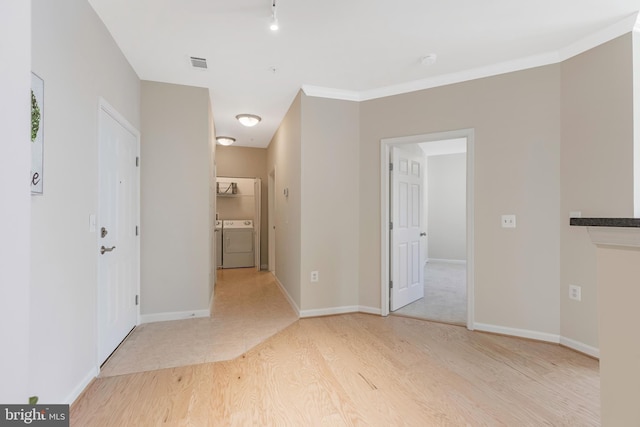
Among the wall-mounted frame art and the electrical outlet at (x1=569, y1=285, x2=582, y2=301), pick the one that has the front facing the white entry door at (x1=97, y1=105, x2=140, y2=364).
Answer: the electrical outlet

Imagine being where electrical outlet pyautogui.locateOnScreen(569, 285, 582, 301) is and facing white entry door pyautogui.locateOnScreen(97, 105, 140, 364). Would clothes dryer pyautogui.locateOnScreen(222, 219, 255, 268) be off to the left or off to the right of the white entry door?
right

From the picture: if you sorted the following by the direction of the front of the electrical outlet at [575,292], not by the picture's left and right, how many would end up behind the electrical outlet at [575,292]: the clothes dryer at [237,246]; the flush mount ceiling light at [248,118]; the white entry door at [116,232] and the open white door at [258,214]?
0

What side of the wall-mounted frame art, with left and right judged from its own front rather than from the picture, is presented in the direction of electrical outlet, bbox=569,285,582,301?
front

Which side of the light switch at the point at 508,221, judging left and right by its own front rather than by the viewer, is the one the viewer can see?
front

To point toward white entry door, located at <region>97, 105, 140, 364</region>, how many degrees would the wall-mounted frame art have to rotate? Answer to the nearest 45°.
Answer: approximately 90° to its left

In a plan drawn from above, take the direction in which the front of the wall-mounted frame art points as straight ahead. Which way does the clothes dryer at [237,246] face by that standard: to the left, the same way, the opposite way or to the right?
to the right

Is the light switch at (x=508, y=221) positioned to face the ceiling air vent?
no

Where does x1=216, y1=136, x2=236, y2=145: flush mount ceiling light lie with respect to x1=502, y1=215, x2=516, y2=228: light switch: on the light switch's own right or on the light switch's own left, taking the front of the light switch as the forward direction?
on the light switch's own right

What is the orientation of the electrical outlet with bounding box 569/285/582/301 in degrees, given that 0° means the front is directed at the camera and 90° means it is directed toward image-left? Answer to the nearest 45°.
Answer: approximately 45°

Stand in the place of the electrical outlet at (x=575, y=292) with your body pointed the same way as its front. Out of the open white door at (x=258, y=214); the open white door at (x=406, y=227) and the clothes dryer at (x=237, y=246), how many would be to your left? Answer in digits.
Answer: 0

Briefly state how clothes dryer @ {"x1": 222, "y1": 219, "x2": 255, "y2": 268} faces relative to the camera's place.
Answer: facing the viewer

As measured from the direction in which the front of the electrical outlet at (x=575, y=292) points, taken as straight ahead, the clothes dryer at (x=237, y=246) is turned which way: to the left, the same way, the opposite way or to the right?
to the left

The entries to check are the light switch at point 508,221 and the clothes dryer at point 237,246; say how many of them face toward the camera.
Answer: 2

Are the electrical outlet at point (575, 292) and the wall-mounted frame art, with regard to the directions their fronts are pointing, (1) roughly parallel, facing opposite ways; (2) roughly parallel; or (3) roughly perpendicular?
roughly parallel, facing opposite ways

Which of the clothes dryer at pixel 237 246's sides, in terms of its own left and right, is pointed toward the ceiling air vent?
front

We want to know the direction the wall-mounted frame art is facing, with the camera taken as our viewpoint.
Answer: facing the viewer and to the right of the viewer

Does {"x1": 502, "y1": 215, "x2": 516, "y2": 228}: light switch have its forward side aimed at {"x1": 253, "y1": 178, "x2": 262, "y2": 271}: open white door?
no

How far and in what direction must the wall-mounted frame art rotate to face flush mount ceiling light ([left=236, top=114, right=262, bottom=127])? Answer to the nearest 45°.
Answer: approximately 90° to its left

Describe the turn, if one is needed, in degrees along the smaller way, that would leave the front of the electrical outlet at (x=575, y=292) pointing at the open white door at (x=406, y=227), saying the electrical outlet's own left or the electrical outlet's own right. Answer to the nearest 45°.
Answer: approximately 45° to the electrical outlet's own right

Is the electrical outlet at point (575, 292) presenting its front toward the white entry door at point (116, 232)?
yes
